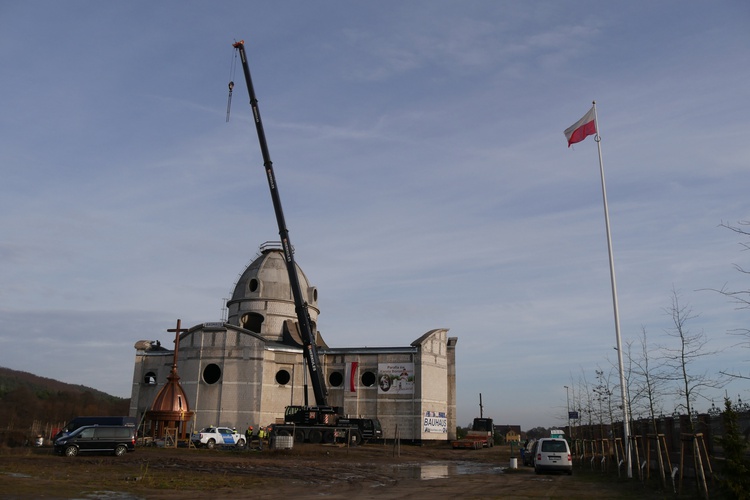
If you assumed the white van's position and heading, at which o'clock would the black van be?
The black van is roughly at 9 o'clock from the white van.

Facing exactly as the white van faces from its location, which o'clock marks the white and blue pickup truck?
The white and blue pickup truck is roughly at 10 o'clock from the white van.

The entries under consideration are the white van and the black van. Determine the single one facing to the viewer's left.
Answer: the black van

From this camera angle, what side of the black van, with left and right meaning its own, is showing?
left

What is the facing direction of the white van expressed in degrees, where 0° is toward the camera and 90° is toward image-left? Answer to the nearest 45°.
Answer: approximately 180°

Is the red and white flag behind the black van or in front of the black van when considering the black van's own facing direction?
behind

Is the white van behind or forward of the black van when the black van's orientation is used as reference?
behind

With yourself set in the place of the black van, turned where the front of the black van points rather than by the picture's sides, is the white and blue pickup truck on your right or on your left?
on your right

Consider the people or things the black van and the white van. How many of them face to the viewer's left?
1
